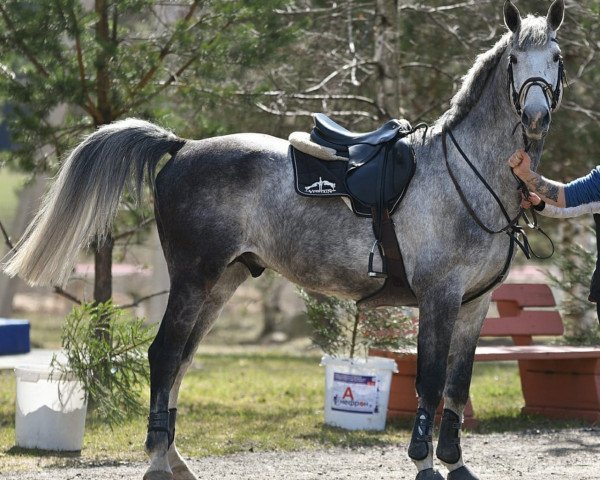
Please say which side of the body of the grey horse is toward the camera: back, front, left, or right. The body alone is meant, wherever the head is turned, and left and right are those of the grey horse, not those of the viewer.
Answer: right

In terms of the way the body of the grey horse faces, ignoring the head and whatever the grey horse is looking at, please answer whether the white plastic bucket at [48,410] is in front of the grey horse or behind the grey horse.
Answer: behind

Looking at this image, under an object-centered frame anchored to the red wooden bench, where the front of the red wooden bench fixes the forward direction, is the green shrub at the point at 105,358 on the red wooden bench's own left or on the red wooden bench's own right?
on the red wooden bench's own right

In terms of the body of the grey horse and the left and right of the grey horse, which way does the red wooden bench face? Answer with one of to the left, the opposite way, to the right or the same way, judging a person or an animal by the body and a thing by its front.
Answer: to the right

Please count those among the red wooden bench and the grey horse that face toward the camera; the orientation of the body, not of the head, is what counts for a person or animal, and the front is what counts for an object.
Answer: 1

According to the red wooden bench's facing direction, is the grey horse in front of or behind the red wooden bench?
in front

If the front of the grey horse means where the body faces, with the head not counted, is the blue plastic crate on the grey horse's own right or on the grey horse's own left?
on the grey horse's own left

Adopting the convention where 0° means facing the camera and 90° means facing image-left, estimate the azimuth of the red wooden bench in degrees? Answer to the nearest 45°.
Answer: approximately 0°

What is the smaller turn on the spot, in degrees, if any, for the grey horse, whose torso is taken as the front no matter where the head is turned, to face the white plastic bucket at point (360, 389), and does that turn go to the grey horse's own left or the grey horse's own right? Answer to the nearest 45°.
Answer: approximately 90° to the grey horse's own left

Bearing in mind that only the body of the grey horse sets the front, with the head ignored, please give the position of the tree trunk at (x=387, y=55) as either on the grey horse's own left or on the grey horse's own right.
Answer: on the grey horse's own left

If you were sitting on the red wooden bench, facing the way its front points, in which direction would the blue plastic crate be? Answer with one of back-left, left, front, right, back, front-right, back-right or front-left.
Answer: right

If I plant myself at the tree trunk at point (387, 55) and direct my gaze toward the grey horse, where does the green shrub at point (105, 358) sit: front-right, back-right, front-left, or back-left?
front-right

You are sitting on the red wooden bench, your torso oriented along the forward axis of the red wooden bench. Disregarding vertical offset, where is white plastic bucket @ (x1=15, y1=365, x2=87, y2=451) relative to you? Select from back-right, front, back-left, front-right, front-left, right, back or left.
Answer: front-right
